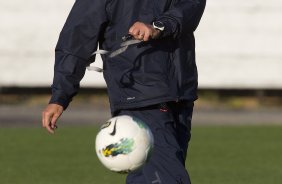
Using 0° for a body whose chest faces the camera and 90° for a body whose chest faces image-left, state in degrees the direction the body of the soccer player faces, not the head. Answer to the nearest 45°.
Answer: approximately 315°
